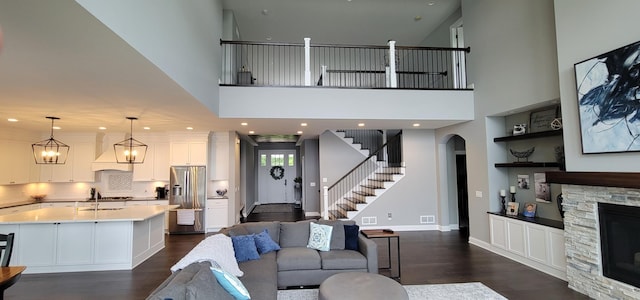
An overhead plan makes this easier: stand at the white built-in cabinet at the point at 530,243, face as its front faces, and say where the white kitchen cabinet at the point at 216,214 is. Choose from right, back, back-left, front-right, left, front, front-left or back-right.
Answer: front-right

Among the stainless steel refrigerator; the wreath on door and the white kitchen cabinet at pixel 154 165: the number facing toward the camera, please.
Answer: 3

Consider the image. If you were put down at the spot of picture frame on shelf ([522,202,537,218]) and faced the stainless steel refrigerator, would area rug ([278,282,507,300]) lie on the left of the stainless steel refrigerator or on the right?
left

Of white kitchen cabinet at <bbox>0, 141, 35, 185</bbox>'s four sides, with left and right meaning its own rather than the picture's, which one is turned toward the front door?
left

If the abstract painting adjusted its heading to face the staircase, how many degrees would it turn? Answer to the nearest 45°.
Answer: approximately 90° to its right

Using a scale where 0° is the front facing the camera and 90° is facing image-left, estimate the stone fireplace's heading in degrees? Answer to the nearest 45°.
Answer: approximately 45°

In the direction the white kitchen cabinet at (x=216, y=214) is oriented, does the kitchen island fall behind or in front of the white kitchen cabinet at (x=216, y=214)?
in front

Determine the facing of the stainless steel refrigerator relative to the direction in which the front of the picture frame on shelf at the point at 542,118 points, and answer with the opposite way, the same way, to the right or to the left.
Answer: to the left

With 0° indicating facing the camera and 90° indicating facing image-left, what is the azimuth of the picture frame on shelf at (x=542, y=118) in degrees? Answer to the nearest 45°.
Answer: approximately 45°

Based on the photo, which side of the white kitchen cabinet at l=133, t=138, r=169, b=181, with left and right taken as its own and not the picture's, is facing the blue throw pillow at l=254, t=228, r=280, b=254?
front

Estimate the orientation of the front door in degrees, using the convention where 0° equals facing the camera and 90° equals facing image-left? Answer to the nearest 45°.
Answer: approximately 0°
